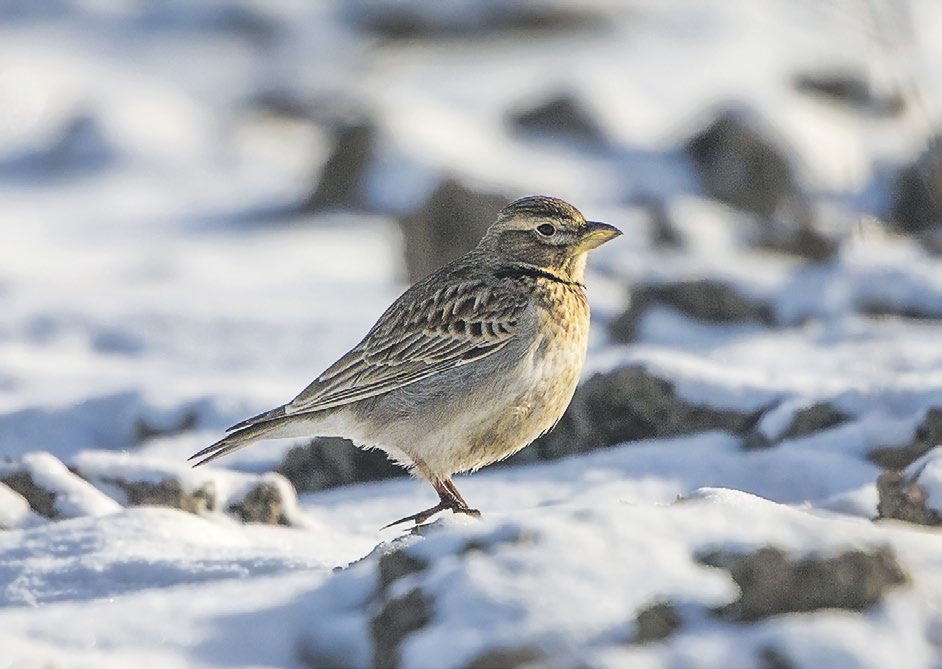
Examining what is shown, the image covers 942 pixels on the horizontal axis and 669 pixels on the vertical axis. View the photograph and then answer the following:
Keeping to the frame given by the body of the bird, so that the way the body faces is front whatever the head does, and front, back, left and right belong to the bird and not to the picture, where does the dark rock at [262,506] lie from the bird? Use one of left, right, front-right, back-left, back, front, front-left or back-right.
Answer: back

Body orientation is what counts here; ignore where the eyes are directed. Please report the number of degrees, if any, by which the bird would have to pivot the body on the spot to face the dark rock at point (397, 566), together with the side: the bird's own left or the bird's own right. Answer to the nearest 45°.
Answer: approximately 90° to the bird's own right

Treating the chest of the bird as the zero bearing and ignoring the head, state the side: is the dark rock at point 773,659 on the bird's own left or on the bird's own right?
on the bird's own right

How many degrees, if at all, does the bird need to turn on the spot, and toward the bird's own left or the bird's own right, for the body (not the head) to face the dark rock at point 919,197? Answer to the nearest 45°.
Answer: approximately 45° to the bird's own left

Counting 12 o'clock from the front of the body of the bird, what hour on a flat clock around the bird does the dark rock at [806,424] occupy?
The dark rock is roughly at 11 o'clock from the bird.

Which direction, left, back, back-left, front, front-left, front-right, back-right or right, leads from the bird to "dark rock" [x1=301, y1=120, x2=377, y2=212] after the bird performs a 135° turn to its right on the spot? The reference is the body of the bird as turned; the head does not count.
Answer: back-right

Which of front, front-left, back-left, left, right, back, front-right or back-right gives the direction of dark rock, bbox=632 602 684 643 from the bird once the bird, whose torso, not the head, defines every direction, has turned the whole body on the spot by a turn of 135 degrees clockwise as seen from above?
front-left

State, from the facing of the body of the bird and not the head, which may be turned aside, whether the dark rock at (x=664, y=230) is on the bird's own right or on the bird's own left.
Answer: on the bird's own left

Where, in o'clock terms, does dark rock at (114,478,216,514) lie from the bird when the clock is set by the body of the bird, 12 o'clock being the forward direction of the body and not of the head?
The dark rock is roughly at 6 o'clock from the bird.

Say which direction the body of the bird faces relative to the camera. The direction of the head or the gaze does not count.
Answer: to the viewer's right

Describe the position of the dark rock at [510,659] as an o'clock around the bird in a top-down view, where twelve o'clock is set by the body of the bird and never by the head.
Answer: The dark rock is roughly at 3 o'clock from the bird.

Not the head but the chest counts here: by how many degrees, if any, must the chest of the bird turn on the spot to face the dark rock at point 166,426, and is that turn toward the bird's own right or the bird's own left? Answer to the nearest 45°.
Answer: approximately 135° to the bird's own left

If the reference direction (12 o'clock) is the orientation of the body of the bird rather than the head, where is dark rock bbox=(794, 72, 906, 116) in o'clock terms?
The dark rock is roughly at 10 o'clock from the bird.

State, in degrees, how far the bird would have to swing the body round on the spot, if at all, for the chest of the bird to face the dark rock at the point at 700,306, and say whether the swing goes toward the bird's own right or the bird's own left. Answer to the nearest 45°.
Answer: approximately 45° to the bird's own left

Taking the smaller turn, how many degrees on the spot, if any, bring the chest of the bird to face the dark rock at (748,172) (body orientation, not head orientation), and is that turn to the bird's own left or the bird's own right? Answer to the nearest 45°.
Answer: approximately 90° to the bird's own left

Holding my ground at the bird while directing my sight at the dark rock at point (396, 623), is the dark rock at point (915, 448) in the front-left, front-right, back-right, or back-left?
back-left
